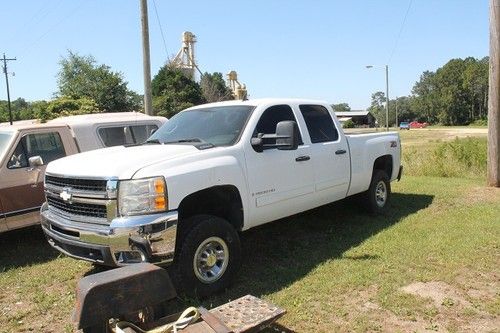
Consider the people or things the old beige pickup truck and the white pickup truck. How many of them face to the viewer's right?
0

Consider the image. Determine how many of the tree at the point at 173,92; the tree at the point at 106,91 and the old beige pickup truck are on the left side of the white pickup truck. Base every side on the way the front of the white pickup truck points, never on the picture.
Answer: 0

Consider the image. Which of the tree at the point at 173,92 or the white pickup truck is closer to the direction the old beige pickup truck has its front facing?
the white pickup truck

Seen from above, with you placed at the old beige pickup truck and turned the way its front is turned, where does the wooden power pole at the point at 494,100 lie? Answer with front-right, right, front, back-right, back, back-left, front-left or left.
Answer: back-left

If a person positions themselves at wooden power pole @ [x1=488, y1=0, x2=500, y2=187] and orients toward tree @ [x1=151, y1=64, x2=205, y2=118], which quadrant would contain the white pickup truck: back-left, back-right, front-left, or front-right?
back-left

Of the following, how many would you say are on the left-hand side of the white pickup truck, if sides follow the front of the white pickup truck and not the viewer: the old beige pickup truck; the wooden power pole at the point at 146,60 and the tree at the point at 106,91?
0

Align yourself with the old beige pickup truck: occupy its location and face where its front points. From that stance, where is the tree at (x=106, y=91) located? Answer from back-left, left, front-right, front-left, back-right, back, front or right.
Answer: back-right

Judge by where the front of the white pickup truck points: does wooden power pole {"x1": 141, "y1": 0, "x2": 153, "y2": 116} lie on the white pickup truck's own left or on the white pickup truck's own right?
on the white pickup truck's own right

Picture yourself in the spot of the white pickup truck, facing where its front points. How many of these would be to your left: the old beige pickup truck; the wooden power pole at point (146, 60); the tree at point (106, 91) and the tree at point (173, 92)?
0

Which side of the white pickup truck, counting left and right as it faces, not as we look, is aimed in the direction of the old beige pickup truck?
right

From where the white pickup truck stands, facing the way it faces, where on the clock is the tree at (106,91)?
The tree is roughly at 4 o'clock from the white pickup truck.

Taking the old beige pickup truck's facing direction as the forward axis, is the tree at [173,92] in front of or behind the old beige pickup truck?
behind

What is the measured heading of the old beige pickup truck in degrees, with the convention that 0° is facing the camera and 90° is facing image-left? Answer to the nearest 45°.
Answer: approximately 45°

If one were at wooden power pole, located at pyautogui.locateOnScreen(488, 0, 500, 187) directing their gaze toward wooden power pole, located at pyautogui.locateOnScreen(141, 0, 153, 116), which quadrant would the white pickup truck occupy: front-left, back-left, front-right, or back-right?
front-left

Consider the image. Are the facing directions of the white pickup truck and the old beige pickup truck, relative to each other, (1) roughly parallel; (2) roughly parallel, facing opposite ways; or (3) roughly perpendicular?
roughly parallel

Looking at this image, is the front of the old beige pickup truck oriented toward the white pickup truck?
no
